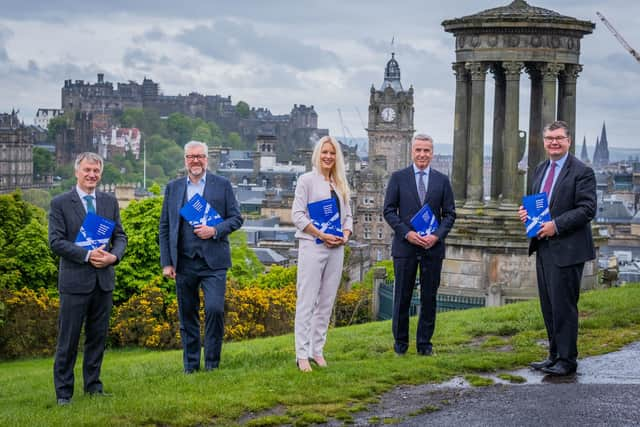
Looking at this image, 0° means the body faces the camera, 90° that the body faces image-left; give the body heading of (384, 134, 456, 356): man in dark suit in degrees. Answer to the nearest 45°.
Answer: approximately 0°

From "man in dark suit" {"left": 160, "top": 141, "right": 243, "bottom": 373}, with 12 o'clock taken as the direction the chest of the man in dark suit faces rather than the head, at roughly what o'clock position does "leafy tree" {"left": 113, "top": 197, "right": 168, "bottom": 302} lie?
The leafy tree is roughly at 6 o'clock from the man in dark suit.

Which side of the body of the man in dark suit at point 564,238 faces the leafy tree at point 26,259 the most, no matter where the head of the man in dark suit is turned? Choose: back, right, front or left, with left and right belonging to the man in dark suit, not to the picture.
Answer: right

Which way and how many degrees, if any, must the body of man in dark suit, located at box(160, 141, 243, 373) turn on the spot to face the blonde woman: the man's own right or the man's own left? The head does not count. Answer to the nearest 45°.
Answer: approximately 90° to the man's own left

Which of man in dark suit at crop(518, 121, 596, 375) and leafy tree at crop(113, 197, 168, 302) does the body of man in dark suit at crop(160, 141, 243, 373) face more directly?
the man in dark suit

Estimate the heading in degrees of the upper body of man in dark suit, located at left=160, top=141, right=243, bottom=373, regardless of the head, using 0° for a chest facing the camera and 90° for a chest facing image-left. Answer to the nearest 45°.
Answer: approximately 0°
